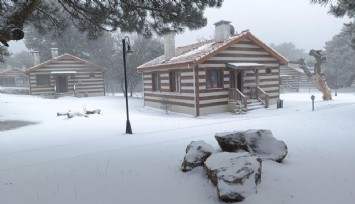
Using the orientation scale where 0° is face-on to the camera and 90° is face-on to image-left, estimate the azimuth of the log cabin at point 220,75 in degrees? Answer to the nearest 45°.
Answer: approximately 315°

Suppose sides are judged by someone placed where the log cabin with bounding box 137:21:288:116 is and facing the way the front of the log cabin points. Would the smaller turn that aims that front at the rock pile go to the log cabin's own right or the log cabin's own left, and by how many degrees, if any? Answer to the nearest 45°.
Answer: approximately 45° to the log cabin's own right

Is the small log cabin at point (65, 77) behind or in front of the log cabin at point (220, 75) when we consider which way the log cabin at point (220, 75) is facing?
behind

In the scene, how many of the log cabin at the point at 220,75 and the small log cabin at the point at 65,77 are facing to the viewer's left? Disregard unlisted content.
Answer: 0

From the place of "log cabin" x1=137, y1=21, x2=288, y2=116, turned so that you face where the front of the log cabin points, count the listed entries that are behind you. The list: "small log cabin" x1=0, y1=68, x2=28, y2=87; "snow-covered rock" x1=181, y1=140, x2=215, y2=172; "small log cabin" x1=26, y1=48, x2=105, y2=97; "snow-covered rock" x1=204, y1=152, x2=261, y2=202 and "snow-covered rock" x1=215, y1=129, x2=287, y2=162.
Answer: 2

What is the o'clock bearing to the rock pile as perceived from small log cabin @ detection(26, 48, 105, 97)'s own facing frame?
The rock pile is roughly at 12 o'clock from the small log cabin.

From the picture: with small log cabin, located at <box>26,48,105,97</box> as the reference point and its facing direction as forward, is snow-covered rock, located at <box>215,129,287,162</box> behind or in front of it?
in front

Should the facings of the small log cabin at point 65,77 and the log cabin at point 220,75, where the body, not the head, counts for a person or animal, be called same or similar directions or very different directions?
same or similar directions

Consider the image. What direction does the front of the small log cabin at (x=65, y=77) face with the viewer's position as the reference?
facing the viewer
